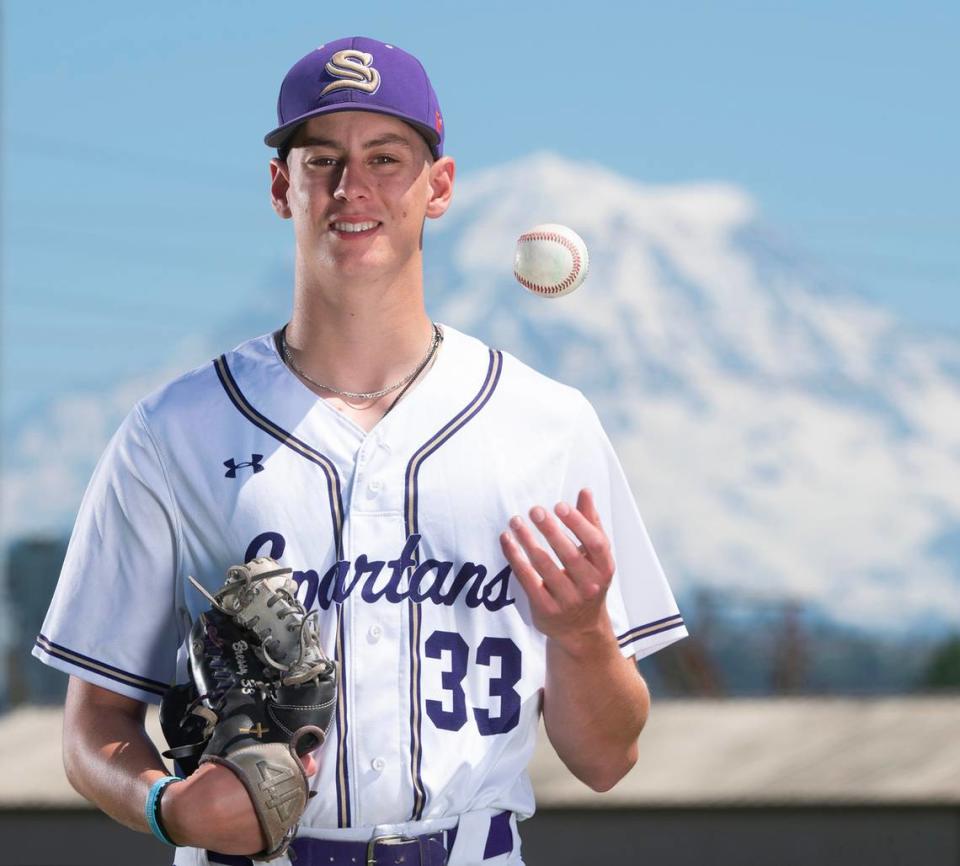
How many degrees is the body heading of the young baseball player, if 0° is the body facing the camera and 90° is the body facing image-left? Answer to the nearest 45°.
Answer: approximately 0°
